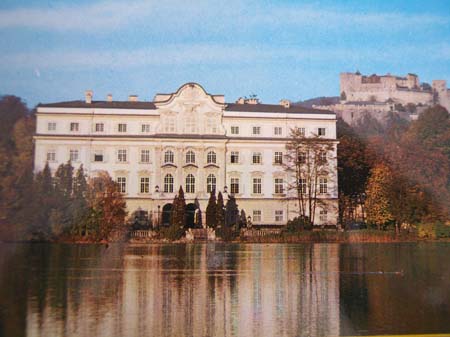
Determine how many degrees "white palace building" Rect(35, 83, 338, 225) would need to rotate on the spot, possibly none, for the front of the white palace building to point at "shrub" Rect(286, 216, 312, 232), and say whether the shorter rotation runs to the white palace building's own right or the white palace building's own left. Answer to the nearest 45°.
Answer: approximately 45° to the white palace building's own left

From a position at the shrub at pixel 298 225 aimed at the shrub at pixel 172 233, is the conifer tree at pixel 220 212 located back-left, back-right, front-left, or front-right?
front-right

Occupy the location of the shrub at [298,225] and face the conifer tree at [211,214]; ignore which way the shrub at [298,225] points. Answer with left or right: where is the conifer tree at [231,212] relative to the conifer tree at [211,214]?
right

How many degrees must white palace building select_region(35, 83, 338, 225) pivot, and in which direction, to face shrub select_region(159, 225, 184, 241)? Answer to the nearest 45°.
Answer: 0° — it already faces it

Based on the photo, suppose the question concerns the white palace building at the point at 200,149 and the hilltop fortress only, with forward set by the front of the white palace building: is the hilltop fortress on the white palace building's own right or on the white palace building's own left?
on the white palace building's own left

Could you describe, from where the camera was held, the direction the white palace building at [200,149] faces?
facing the viewer
